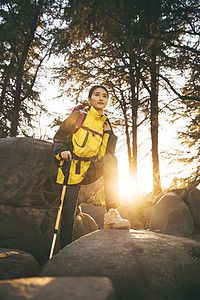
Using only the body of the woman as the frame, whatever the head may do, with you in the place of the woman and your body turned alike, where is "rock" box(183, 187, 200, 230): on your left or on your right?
on your left

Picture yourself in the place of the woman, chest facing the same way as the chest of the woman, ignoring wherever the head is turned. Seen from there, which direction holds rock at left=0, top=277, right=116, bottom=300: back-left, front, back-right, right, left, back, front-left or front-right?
front-right

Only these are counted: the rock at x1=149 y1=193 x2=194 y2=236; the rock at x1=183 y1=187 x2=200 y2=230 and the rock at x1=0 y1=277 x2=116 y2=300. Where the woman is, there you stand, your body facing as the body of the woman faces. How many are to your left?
2

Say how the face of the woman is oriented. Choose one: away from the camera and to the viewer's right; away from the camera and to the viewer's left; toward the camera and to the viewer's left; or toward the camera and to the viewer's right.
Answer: toward the camera and to the viewer's right

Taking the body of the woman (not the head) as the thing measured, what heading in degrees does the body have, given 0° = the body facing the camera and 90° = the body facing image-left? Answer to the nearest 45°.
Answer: approximately 315°

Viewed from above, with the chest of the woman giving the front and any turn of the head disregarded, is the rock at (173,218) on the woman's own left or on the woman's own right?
on the woman's own left

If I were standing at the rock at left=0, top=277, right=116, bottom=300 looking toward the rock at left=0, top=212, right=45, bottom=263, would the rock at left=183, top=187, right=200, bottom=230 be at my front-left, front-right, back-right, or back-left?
front-right

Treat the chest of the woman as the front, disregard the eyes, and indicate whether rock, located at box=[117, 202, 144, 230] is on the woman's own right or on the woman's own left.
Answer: on the woman's own left
